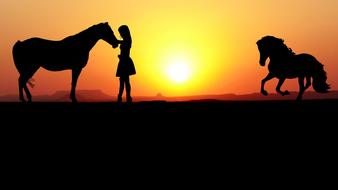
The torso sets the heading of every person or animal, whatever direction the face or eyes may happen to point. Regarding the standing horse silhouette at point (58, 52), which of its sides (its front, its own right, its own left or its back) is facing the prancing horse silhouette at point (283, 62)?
front

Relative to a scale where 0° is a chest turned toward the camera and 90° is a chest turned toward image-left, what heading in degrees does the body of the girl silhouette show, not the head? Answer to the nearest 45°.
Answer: approximately 45°

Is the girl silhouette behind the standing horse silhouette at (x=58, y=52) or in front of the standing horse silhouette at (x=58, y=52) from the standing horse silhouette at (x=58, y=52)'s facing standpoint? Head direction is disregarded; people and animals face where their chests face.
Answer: in front

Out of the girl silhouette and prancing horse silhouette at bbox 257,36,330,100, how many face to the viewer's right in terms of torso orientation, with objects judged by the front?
0

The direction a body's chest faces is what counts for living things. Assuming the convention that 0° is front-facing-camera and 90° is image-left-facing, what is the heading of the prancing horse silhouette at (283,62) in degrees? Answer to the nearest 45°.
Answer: approximately 90°

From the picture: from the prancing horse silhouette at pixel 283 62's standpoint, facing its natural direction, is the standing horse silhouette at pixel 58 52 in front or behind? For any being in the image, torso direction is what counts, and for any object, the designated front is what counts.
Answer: in front

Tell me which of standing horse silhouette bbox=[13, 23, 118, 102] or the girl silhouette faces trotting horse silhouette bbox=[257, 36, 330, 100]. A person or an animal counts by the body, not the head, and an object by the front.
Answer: standing horse silhouette bbox=[13, 23, 118, 102]

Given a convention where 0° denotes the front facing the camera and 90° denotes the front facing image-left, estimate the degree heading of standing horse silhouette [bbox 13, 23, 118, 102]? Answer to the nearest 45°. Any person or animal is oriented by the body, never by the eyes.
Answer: approximately 270°
